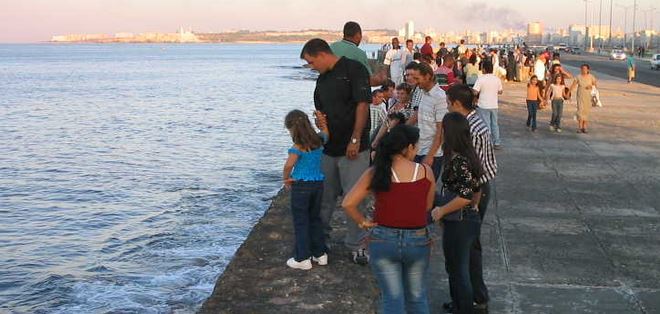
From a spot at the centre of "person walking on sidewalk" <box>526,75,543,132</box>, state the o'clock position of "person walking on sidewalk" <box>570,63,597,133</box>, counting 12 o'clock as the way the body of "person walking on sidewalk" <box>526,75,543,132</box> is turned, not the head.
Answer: "person walking on sidewalk" <box>570,63,597,133</box> is roughly at 9 o'clock from "person walking on sidewalk" <box>526,75,543,132</box>.

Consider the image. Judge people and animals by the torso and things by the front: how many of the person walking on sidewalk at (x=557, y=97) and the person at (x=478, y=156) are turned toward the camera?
1

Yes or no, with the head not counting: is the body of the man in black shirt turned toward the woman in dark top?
no

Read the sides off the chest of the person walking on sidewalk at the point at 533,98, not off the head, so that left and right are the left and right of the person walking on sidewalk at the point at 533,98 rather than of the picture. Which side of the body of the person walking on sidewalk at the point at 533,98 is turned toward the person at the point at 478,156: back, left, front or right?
front

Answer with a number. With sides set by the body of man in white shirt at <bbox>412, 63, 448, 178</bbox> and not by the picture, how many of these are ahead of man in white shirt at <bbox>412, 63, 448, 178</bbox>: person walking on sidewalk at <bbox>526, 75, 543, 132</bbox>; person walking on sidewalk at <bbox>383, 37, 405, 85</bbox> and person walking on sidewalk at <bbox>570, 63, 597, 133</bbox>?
0

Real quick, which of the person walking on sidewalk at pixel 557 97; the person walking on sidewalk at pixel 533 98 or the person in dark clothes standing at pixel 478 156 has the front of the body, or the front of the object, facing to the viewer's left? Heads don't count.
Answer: the person in dark clothes standing at pixel 478 156

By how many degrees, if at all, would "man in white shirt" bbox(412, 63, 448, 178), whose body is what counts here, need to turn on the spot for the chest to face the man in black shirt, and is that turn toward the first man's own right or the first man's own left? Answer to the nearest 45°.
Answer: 0° — they already face them

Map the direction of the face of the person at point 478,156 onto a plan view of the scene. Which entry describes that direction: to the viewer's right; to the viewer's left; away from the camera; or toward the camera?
to the viewer's left

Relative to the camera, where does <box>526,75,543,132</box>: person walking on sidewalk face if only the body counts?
toward the camera

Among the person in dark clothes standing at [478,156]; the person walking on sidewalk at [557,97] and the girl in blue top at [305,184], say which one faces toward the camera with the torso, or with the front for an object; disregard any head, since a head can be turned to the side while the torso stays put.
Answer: the person walking on sidewalk at [557,97]

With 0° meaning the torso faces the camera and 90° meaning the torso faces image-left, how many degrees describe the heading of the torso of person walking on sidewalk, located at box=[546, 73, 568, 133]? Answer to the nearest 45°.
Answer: approximately 0°

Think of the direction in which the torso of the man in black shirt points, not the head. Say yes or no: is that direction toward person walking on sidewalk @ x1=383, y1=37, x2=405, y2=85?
no

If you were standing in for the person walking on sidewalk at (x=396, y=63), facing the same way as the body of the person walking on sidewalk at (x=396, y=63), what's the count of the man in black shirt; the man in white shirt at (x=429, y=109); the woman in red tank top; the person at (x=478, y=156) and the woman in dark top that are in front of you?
5
